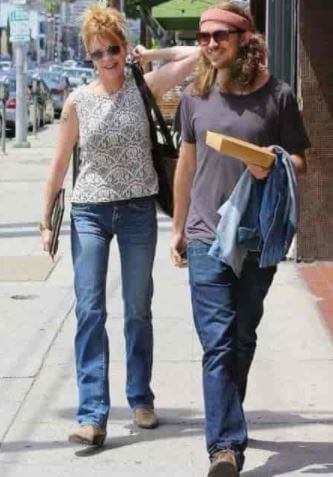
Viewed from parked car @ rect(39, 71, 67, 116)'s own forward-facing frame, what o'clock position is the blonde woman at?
The blonde woman is roughly at 6 o'clock from the parked car.

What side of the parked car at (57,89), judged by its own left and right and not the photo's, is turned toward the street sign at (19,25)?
back

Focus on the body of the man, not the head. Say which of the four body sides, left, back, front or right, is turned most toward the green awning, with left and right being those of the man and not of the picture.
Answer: back

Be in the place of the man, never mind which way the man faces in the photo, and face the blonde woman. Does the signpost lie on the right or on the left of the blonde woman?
right

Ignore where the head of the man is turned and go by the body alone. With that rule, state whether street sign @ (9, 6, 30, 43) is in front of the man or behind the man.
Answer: behind

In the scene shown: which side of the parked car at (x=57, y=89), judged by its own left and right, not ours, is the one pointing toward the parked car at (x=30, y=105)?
back

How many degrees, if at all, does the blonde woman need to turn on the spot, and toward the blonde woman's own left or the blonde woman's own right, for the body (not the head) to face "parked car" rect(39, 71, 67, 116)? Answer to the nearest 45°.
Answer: approximately 180°

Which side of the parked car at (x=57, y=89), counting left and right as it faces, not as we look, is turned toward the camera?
back

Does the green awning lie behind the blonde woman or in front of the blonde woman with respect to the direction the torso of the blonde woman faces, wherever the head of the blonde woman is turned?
behind

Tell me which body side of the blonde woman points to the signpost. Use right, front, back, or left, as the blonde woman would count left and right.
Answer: back

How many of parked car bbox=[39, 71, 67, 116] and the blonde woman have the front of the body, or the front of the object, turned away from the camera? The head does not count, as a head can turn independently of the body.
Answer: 1

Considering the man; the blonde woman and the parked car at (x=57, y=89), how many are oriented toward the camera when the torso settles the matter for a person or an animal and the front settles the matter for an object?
2
